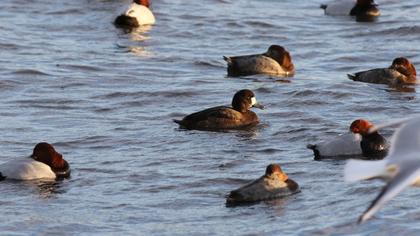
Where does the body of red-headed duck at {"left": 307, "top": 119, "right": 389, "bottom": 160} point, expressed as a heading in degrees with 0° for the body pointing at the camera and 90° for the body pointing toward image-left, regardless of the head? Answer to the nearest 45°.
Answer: approximately 270°

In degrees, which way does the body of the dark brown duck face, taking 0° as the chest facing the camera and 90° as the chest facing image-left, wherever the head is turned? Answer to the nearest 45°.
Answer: approximately 270°

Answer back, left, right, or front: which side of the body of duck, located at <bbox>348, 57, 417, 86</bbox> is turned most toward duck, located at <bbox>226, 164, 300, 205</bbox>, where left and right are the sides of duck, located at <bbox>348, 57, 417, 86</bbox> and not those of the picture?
right

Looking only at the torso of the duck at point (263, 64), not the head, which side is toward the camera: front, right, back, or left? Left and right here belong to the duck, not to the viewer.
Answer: right

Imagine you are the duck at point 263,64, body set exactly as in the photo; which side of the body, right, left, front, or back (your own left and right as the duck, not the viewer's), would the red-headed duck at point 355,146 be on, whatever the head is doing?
right

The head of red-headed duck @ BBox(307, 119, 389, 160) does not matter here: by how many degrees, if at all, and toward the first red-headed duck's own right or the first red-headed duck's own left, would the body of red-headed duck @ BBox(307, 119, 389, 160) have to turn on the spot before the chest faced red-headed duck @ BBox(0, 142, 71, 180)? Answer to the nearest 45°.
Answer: approximately 180°

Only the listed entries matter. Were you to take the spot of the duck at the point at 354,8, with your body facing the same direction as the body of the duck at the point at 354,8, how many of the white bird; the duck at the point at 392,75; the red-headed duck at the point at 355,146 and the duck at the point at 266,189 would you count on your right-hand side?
4

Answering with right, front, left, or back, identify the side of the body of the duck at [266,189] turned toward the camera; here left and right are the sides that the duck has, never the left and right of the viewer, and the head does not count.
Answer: right

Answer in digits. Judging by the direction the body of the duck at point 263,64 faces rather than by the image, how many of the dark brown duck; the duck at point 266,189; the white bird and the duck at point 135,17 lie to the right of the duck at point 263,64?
3

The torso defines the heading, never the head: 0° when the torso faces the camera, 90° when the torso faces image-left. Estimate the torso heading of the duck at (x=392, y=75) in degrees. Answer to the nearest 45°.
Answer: approximately 270°

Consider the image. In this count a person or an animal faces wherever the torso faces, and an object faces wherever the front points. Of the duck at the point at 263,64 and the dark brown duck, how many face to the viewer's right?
2

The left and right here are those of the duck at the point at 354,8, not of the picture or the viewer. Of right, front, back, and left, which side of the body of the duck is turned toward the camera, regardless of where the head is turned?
right

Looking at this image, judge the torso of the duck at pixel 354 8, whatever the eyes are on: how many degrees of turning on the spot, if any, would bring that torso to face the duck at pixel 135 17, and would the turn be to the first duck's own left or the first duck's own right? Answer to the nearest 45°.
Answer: approximately 135° to the first duck's own right
